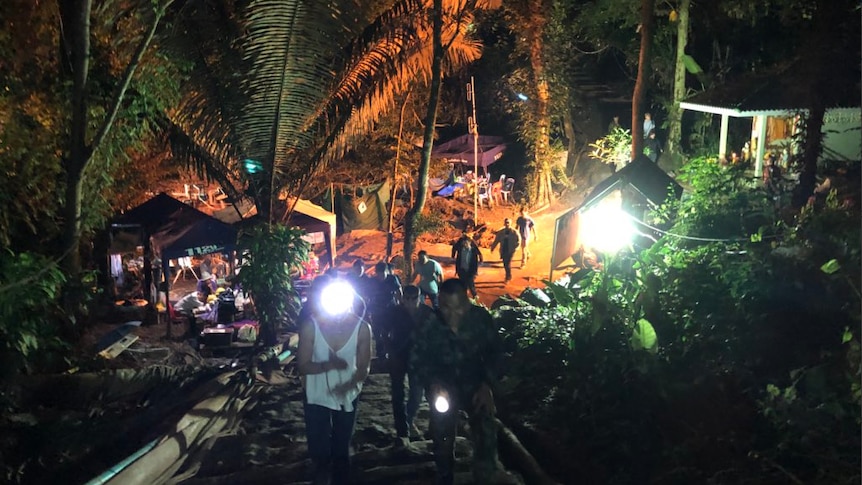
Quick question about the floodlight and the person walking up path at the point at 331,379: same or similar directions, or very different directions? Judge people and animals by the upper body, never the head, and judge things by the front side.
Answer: same or similar directions

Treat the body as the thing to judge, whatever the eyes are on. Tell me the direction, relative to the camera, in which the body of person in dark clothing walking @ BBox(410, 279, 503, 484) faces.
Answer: toward the camera

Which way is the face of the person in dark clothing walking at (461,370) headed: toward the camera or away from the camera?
toward the camera

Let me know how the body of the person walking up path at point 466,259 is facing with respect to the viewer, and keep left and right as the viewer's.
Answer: facing the viewer

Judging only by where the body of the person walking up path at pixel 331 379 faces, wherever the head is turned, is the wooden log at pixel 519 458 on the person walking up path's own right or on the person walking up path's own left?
on the person walking up path's own left

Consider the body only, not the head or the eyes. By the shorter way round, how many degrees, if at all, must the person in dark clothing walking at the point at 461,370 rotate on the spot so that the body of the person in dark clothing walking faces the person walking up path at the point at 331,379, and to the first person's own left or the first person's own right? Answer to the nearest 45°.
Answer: approximately 90° to the first person's own right

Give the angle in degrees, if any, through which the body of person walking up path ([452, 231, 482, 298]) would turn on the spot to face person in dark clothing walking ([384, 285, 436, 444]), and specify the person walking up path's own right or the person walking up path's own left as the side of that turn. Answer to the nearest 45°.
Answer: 0° — they already face them

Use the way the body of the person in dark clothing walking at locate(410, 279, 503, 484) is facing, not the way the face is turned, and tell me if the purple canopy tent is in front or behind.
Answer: behind

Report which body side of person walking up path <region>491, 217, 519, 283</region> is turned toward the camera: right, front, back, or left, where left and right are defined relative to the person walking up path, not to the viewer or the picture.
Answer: front

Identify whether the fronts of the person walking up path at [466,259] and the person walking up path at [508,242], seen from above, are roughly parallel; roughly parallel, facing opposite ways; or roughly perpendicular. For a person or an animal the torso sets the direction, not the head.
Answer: roughly parallel

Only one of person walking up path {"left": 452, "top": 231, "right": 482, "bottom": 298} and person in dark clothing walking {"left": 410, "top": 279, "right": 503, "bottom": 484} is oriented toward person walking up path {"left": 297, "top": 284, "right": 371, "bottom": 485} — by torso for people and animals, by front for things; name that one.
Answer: person walking up path {"left": 452, "top": 231, "right": 482, "bottom": 298}

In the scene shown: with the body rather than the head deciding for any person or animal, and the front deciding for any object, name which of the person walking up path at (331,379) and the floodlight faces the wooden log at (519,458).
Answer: the floodlight

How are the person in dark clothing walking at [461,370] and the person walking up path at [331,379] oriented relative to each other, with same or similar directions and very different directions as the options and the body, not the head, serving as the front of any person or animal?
same or similar directions

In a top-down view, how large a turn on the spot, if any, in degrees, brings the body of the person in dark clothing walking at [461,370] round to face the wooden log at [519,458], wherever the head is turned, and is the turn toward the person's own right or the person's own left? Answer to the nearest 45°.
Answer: approximately 135° to the person's own left
